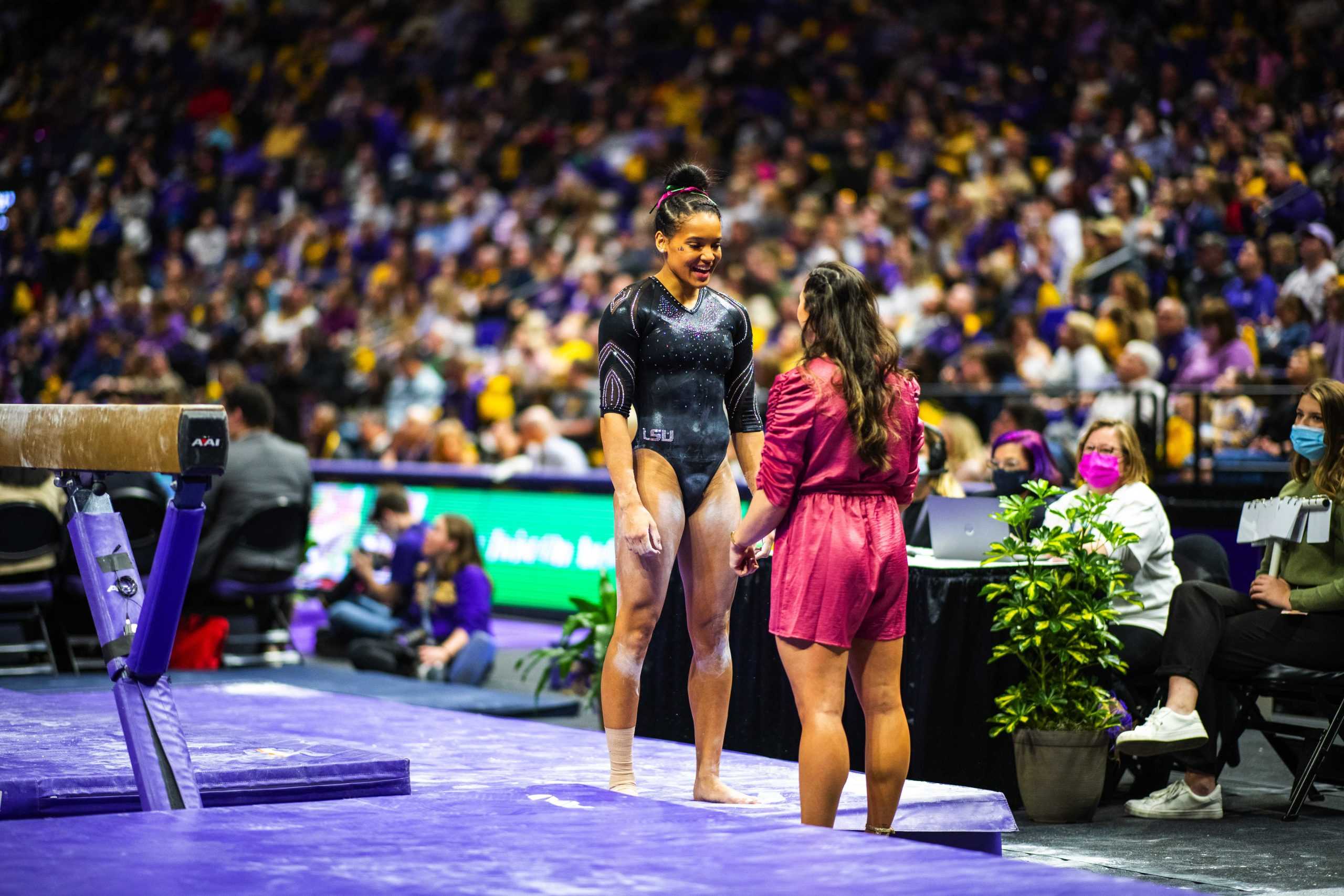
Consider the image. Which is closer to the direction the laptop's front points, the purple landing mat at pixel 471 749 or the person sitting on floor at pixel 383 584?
the person sitting on floor

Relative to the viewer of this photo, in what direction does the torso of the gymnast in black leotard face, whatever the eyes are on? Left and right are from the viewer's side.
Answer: facing the viewer and to the right of the viewer

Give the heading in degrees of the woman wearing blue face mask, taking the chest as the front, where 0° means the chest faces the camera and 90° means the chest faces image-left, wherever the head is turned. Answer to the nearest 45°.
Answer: approximately 90°

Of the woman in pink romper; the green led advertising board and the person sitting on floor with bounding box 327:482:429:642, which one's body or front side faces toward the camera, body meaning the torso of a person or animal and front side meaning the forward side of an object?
the green led advertising board

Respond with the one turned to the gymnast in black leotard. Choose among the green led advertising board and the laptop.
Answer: the green led advertising board

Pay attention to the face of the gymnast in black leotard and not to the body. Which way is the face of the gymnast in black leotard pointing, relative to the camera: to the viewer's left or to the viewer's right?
to the viewer's right

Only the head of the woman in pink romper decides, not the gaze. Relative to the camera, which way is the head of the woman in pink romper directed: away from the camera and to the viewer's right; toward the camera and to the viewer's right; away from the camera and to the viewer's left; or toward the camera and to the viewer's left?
away from the camera and to the viewer's left

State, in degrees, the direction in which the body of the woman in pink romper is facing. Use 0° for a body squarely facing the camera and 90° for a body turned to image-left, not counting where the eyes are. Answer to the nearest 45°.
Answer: approximately 135°

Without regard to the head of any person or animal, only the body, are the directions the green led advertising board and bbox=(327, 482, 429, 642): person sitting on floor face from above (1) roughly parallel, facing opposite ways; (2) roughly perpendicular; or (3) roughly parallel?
roughly perpendicular

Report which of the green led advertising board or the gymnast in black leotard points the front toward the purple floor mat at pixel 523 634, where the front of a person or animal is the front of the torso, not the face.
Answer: the green led advertising board

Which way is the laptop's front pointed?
away from the camera

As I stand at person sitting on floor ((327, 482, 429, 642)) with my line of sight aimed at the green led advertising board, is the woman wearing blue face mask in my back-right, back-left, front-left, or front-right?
back-right

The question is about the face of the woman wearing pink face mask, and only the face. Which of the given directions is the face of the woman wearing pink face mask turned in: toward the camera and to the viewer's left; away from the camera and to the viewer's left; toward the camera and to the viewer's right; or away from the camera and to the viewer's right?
toward the camera and to the viewer's left

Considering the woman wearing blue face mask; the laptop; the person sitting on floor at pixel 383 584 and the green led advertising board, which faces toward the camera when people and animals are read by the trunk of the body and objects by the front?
the green led advertising board

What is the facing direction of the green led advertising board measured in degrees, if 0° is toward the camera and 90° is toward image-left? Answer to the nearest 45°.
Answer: approximately 0°

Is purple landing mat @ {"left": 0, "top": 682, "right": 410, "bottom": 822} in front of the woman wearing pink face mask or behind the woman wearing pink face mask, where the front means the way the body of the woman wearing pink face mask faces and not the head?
in front

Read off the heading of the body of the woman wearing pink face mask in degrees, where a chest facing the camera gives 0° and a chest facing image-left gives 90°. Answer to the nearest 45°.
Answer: approximately 45°
